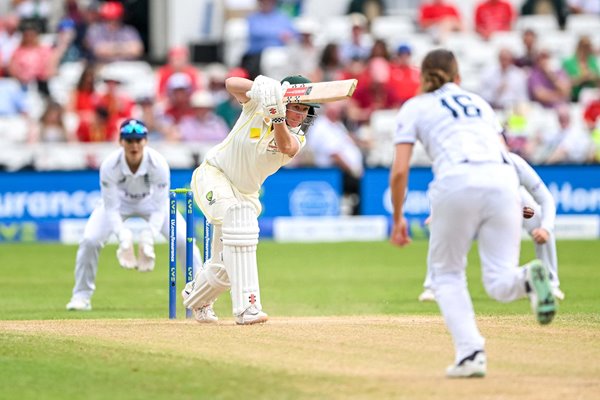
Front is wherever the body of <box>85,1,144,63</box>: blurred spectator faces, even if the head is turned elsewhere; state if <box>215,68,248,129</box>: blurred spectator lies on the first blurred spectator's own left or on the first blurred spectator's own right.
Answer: on the first blurred spectator's own left

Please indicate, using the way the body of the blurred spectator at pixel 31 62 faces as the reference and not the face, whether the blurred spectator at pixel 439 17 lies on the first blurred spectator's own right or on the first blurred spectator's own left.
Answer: on the first blurred spectator's own left

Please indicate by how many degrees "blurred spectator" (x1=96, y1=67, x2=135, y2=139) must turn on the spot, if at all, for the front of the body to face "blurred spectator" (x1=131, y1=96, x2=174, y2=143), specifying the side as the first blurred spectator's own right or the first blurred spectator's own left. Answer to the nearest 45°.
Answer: approximately 90° to the first blurred spectator's own left

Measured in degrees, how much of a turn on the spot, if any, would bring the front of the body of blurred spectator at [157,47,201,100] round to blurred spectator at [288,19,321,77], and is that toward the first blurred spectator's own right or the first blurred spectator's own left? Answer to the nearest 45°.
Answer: approximately 90° to the first blurred spectator's own left

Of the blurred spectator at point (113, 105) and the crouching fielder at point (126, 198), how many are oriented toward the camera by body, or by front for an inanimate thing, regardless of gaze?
2

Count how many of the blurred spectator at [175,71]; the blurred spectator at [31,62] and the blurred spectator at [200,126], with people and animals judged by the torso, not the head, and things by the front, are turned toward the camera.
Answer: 3

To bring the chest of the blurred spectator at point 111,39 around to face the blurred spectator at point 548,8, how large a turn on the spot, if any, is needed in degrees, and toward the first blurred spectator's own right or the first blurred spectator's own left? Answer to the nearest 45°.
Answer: approximately 90° to the first blurred spectator's own left

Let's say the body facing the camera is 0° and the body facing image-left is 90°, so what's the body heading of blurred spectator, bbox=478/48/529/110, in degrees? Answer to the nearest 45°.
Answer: approximately 0°
